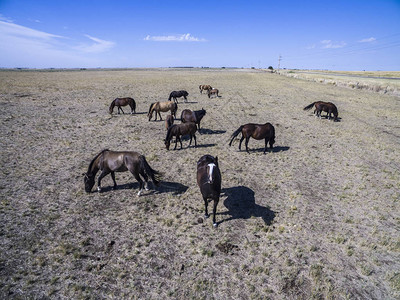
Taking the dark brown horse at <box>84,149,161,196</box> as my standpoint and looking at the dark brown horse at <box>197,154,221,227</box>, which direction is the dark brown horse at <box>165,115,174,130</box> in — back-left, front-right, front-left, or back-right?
back-left

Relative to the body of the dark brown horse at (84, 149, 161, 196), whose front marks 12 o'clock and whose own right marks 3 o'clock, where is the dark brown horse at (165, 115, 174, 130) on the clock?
the dark brown horse at (165, 115, 174, 130) is roughly at 4 o'clock from the dark brown horse at (84, 149, 161, 196).

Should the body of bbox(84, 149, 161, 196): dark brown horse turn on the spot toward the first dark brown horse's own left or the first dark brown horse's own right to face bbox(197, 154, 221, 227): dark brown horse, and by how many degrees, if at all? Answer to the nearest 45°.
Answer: approximately 135° to the first dark brown horse's own left

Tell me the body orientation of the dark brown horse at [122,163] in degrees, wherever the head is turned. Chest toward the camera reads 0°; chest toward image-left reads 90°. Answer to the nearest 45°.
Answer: approximately 90°
